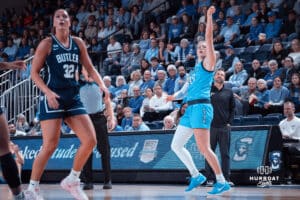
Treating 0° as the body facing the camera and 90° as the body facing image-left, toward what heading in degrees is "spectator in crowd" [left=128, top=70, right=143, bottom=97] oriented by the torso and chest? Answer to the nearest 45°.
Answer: approximately 45°

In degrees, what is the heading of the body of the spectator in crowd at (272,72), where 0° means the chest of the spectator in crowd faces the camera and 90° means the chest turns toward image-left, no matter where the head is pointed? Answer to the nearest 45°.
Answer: approximately 45°

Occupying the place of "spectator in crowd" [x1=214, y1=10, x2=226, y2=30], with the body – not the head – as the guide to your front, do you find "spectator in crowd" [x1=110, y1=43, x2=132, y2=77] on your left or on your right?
on your right

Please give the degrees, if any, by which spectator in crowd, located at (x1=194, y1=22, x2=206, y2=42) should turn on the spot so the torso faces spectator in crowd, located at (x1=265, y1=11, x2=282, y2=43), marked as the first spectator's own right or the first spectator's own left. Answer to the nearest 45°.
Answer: approximately 135° to the first spectator's own left

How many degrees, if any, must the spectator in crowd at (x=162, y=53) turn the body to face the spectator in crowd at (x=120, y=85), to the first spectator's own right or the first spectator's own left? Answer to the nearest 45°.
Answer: approximately 45° to the first spectator's own right

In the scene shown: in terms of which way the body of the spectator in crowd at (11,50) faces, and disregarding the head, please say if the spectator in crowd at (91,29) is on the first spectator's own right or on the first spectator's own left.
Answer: on the first spectator's own left

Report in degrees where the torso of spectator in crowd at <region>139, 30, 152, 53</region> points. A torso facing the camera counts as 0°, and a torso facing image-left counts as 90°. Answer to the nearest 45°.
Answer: approximately 0°

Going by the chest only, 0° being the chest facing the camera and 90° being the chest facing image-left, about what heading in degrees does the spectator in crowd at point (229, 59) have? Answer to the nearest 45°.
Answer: approximately 45°

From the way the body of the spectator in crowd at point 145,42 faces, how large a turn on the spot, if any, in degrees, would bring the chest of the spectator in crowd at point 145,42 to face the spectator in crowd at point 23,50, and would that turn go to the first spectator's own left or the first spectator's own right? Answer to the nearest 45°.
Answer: approximately 135° to the first spectator's own right

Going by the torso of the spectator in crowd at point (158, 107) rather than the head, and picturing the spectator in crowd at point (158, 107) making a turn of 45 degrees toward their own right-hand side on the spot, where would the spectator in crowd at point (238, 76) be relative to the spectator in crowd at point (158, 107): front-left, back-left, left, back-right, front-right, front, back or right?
back-left

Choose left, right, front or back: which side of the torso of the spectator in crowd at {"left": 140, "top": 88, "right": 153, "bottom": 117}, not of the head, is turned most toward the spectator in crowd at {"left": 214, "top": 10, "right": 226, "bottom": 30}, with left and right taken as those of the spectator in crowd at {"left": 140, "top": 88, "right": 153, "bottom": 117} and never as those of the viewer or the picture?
back
